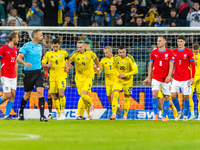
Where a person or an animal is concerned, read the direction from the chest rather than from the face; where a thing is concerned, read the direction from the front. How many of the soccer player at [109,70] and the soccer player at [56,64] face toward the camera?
2

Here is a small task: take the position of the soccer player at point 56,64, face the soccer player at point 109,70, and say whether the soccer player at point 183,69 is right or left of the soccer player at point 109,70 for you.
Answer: right

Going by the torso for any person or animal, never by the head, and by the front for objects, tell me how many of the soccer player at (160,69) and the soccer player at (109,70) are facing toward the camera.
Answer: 2

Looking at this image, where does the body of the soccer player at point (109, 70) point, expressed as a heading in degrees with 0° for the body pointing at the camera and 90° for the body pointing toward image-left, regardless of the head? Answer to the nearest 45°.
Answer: approximately 0°

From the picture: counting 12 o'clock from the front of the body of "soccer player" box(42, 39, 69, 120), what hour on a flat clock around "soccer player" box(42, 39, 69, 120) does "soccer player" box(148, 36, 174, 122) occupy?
"soccer player" box(148, 36, 174, 122) is roughly at 10 o'clock from "soccer player" box(42, 39, 69, 120).

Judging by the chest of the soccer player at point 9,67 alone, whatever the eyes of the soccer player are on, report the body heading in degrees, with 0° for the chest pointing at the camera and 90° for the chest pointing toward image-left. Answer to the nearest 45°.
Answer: approximately 315°

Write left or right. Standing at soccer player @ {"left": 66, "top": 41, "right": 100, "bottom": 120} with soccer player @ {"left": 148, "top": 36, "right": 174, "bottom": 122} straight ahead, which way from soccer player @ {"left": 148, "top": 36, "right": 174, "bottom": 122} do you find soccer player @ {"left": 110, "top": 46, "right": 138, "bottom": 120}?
left

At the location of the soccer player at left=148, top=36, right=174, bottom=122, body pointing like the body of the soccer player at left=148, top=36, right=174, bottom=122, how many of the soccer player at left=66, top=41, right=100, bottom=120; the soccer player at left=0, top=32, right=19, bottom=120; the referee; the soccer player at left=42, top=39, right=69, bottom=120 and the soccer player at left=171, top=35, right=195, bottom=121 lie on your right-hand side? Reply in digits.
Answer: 4
